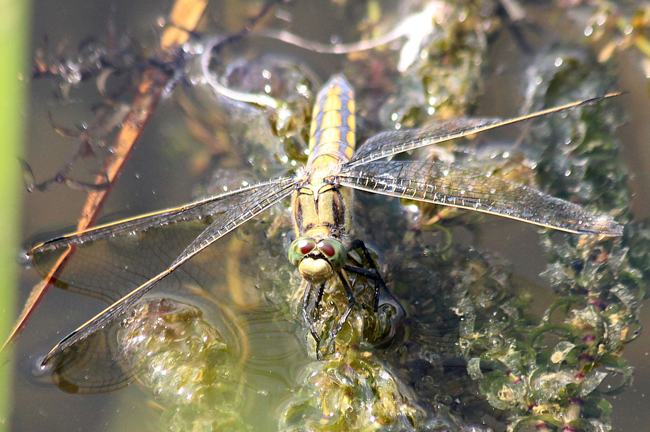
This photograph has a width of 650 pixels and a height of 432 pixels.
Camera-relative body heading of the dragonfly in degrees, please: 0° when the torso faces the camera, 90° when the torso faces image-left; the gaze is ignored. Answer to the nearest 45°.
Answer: approximately 0°
